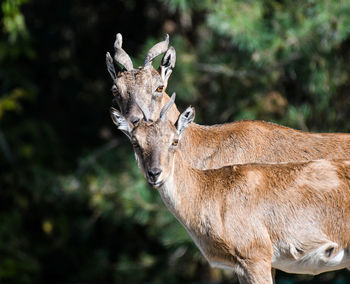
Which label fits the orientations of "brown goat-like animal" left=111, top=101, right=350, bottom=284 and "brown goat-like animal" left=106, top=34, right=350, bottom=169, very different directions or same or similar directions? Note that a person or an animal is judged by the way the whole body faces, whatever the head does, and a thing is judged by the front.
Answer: same or similar directions

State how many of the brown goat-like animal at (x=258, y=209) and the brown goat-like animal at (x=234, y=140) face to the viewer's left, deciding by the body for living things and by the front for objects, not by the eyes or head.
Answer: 2

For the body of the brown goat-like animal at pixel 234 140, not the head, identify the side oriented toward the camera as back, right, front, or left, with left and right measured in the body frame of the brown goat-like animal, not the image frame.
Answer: left

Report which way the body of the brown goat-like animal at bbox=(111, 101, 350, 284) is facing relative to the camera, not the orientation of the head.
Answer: to the viewer's left
